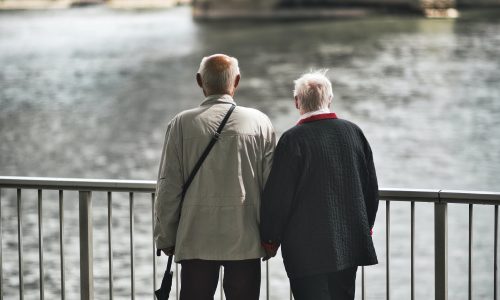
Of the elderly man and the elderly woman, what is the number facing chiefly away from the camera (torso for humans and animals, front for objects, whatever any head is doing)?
2

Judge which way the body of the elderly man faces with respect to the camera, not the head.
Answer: away from the camera

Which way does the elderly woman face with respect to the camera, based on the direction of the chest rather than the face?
away from the camera

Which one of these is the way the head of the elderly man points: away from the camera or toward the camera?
away from the camera
